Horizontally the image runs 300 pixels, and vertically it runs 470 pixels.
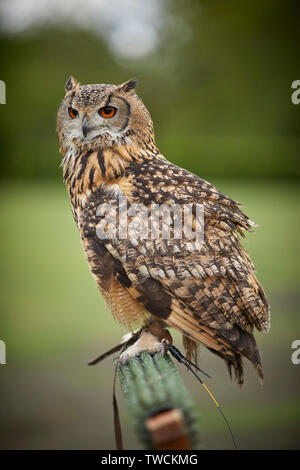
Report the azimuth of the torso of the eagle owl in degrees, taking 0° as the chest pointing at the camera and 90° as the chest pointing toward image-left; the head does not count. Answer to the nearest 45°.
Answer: approximately 90°
